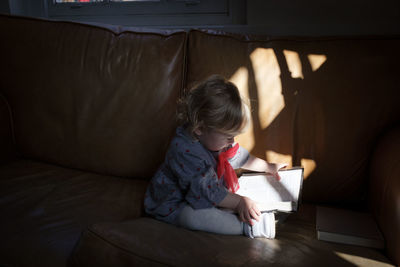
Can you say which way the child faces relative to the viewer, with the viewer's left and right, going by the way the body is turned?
facing to the right of the viewer

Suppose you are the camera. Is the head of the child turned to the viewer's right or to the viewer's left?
to the viewer's right

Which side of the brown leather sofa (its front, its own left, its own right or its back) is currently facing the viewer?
front
